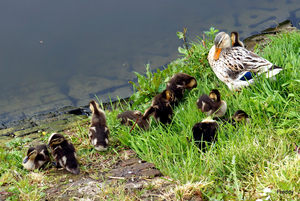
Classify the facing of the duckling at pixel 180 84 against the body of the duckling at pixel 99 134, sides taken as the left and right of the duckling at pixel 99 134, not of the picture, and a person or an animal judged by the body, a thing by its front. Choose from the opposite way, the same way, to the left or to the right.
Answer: to the right

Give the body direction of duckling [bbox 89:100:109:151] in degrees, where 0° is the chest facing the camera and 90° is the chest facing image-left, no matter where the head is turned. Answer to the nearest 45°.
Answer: approximately 180°

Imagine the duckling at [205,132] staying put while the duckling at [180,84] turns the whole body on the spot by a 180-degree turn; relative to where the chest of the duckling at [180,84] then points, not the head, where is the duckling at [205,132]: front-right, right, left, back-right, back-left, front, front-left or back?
left

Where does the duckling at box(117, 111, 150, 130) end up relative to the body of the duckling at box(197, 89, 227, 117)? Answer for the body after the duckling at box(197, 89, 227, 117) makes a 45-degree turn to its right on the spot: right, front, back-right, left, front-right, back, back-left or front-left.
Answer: right

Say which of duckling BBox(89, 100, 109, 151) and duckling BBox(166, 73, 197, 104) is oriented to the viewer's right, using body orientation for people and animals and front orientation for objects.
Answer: duckling BBox(166, 73, 197, 104)

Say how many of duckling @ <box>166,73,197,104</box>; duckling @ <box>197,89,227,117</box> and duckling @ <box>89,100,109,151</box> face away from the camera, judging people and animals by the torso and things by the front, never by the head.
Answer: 1

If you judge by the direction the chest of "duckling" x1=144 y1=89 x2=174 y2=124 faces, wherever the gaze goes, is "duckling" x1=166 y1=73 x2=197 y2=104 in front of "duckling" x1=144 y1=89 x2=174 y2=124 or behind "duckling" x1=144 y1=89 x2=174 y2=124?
in front

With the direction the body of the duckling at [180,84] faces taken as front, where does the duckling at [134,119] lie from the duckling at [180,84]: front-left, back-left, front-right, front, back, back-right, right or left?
back-right

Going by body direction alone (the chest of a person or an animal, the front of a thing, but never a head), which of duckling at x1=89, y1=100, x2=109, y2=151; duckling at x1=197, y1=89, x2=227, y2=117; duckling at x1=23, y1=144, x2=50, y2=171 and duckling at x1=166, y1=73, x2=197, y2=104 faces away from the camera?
duckling at x1=89, y1=100, x2=109, y2=151

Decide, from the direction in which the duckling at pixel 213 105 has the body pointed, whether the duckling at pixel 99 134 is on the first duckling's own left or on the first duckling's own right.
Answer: on the first duckling's own right
